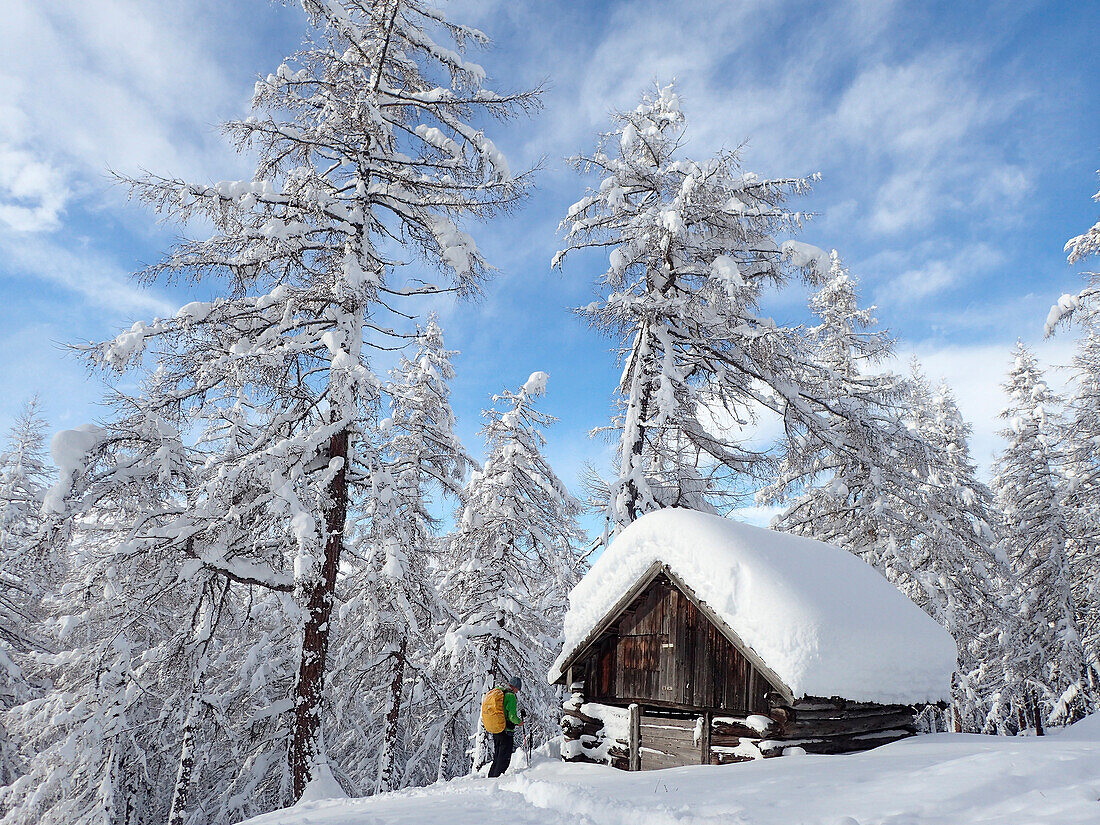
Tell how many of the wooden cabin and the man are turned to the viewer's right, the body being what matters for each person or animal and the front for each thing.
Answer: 1

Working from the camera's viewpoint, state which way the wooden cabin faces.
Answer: facing the viewer and to the left of the viewer

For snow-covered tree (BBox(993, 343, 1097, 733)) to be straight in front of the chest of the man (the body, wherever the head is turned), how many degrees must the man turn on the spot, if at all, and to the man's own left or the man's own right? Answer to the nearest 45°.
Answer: approximately 45° to the man's own left

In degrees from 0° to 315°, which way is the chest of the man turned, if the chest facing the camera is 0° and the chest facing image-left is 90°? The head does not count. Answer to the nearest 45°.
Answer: approximately 270°

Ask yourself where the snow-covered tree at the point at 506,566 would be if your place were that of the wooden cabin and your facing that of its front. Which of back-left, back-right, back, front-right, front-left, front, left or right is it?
right

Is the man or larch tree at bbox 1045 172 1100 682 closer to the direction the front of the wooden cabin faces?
the man
